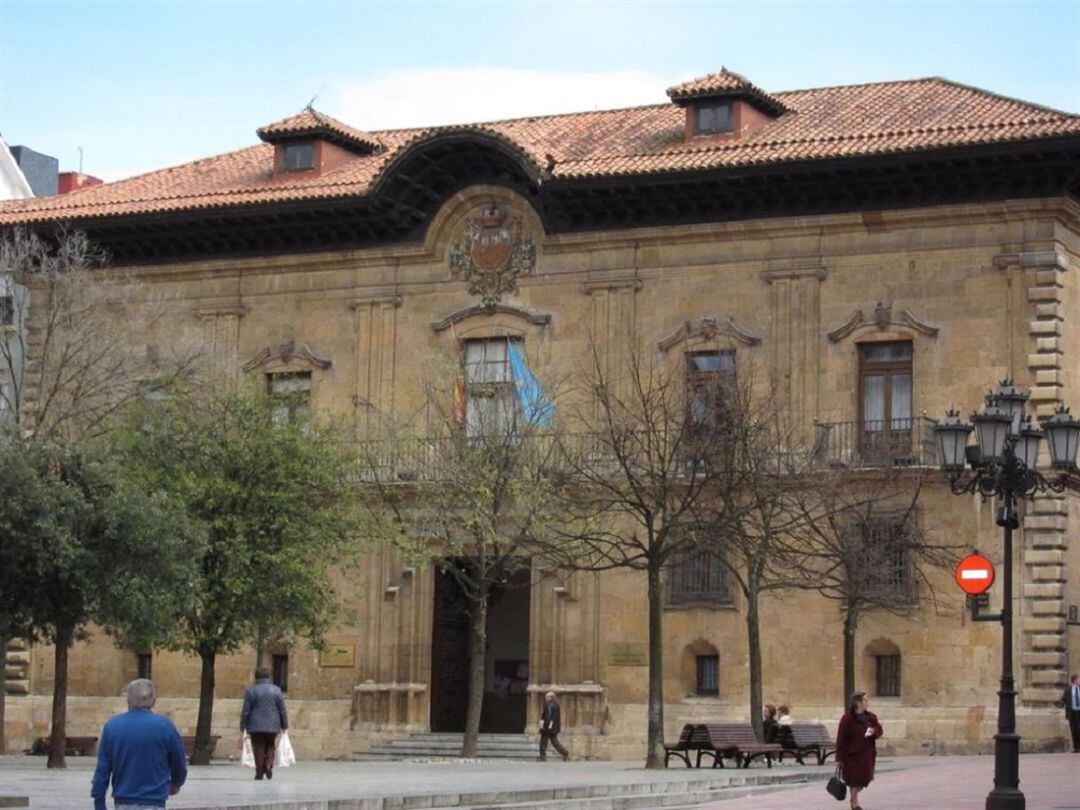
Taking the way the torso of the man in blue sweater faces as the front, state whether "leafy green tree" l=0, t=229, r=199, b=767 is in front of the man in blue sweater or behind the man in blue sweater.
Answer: in front

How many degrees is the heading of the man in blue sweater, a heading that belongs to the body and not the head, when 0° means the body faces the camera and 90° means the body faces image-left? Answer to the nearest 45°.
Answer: approximately 180°

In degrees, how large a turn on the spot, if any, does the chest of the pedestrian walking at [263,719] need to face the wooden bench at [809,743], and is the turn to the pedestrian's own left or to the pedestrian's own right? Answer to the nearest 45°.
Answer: approximately 45° to the pedestrian's own right

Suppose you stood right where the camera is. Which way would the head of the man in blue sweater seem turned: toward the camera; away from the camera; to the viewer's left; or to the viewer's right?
away from the camera

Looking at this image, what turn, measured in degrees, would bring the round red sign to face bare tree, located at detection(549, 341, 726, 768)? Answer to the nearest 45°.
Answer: approximately 135° to its right

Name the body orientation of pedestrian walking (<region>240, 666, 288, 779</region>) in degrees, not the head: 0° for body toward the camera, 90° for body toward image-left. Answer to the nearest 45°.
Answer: approximately 180°

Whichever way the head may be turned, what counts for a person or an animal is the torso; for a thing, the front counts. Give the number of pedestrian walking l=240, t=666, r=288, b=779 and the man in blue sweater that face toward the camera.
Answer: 0

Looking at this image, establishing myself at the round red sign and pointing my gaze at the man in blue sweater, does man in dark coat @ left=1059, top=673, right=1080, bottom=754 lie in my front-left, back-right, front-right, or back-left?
back-right

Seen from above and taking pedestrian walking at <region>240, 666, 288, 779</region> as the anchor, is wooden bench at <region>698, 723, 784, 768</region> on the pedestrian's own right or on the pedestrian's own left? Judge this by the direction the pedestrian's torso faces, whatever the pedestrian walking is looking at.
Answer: on the pedestrian's own right

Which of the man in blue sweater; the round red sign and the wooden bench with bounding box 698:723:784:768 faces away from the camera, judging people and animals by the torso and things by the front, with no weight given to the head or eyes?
the man in blue sweater

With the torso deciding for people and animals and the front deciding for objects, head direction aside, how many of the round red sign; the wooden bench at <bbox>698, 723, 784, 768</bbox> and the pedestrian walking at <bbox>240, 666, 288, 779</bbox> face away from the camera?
1

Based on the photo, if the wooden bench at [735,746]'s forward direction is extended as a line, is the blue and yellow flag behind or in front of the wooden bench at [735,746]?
behind

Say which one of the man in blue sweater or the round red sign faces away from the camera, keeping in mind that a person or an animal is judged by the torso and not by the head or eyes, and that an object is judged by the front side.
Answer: the man in blue sweater
